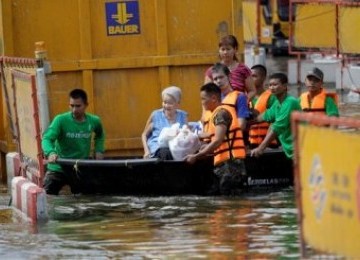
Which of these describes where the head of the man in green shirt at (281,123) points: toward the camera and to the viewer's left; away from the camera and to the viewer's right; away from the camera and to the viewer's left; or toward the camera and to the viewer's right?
toward the camera and to the viewer's left

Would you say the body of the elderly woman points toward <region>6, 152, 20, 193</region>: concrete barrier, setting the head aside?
no

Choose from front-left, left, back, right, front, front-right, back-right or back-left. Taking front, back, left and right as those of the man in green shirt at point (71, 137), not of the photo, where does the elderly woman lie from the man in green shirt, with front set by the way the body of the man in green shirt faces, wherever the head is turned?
left

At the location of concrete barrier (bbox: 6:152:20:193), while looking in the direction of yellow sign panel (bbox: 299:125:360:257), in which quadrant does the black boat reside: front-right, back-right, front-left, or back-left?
front-left

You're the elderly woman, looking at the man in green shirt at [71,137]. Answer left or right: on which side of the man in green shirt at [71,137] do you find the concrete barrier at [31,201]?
left

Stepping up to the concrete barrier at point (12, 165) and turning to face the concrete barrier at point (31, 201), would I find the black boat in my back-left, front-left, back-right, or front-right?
front-left

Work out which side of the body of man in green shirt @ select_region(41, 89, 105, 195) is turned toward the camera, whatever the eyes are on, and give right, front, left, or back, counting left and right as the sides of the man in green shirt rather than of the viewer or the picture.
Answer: front

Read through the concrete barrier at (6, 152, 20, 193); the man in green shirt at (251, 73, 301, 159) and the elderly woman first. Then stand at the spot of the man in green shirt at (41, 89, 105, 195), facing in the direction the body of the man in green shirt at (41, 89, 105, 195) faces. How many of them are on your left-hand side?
2

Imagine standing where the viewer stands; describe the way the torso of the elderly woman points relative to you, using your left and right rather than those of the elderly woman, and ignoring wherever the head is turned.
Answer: facing the viewer and to the right of the viewer

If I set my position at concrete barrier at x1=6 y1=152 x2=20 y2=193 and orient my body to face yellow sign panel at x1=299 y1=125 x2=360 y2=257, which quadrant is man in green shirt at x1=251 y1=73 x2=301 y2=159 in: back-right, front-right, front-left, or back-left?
front-left
